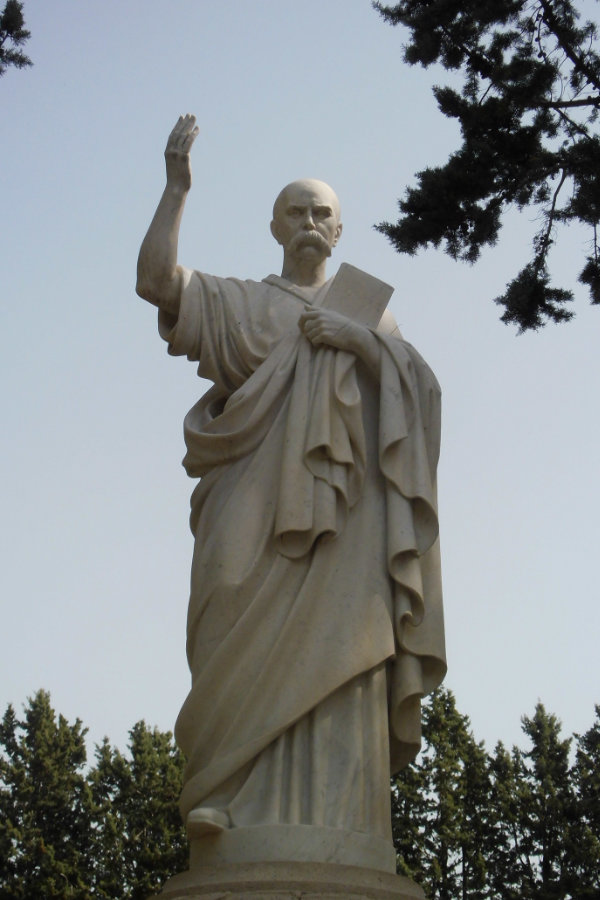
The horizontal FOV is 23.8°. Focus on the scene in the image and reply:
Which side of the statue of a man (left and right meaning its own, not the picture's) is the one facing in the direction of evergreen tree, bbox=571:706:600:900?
back

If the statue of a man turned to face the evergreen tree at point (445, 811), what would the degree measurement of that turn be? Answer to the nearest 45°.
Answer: approximately 180°

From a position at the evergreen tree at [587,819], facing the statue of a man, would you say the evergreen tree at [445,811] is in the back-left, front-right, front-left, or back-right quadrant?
front-right

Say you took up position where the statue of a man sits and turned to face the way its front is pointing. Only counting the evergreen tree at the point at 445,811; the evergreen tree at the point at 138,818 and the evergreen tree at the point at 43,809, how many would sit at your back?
3

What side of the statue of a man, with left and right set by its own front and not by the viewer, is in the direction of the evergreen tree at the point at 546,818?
back

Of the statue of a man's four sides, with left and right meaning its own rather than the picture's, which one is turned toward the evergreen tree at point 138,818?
back

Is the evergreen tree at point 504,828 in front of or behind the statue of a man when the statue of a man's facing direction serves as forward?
behind

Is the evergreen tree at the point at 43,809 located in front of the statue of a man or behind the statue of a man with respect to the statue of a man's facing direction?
behind

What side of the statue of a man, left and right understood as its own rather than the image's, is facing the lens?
front

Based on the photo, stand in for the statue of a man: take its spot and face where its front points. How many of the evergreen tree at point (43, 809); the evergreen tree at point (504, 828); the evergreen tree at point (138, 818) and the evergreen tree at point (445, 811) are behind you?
4

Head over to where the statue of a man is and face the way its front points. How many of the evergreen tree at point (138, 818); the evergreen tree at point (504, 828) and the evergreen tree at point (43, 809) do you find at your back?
3
